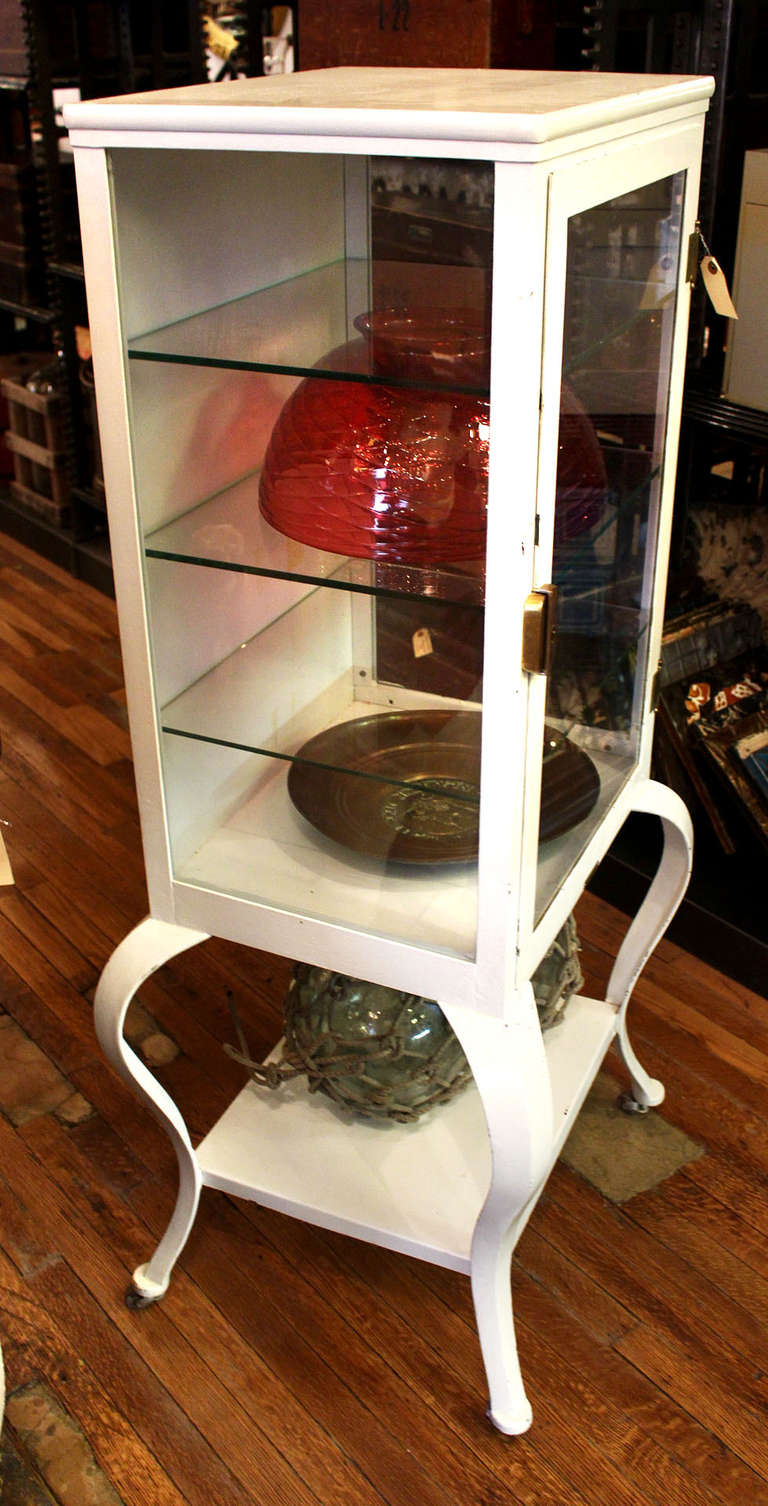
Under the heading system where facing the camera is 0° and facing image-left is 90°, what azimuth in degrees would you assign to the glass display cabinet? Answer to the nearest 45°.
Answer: approximately 315°

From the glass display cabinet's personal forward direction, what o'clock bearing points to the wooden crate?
The wooden crate is roughly at 7 o'clock from the glass display cabinet.
